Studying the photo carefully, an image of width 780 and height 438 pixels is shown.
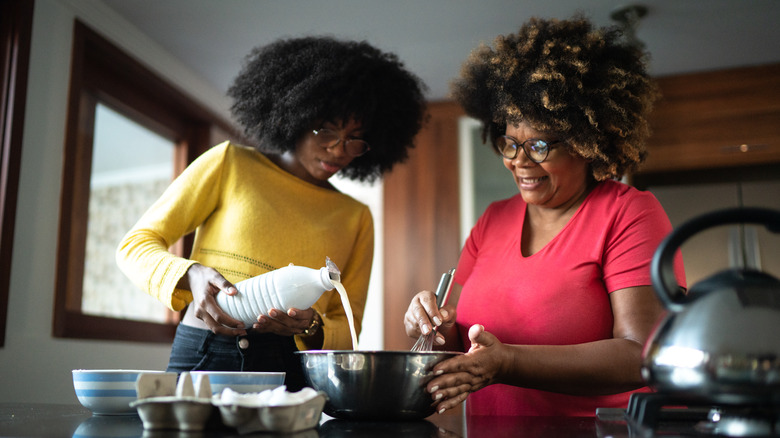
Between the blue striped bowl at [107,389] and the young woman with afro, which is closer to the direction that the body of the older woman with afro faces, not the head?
the blue striped bowl

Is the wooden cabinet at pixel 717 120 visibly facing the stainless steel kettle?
yes

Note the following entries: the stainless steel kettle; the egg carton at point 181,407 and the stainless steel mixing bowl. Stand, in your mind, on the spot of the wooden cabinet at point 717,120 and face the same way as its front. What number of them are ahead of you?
3

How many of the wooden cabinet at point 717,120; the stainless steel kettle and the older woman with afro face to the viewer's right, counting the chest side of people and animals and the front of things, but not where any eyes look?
1

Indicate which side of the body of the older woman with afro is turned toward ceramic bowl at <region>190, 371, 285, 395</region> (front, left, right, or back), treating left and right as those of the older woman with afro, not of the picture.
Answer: front

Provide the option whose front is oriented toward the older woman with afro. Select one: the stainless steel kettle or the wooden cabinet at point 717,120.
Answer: the wooden cabinet

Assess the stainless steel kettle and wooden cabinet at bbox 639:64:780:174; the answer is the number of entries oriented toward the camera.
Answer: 1

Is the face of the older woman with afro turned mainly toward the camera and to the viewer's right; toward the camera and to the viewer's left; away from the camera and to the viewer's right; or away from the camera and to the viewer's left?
toward the camera and to the viewer's left

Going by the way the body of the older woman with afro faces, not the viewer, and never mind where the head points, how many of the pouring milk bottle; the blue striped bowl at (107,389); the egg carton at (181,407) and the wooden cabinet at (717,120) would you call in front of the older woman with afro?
3

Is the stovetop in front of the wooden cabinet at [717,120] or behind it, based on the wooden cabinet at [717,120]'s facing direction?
in front

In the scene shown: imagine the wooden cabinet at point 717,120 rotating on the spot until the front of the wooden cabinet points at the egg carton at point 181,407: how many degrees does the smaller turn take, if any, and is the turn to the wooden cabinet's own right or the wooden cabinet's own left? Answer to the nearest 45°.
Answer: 0° — it already faces it

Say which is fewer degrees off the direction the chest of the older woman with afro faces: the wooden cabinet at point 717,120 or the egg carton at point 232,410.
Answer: the egg carton
